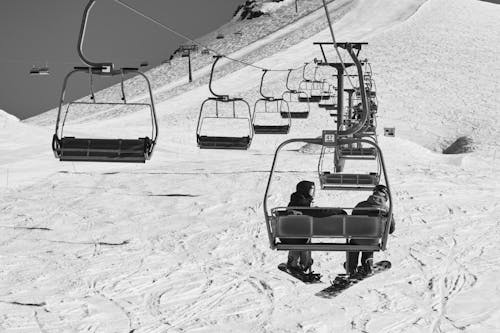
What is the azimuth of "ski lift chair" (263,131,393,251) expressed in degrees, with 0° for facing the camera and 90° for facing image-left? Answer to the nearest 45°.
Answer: approximately 180°
